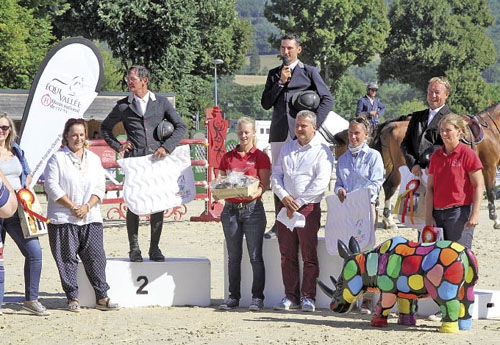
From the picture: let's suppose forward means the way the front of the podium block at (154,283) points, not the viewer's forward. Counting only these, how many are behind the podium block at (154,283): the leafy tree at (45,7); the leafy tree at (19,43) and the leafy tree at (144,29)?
3

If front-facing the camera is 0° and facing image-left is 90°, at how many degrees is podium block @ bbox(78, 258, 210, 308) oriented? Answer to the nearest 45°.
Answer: approximately 0°

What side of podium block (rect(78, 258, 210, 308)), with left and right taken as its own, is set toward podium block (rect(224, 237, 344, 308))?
left

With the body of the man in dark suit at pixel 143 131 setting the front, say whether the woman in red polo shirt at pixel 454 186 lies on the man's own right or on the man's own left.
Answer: on the man's own left

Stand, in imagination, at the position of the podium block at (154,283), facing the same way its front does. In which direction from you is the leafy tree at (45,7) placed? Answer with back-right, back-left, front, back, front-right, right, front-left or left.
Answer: back

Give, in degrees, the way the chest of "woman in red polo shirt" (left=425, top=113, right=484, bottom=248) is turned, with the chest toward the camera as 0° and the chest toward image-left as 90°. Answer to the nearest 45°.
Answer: approximately 45°
